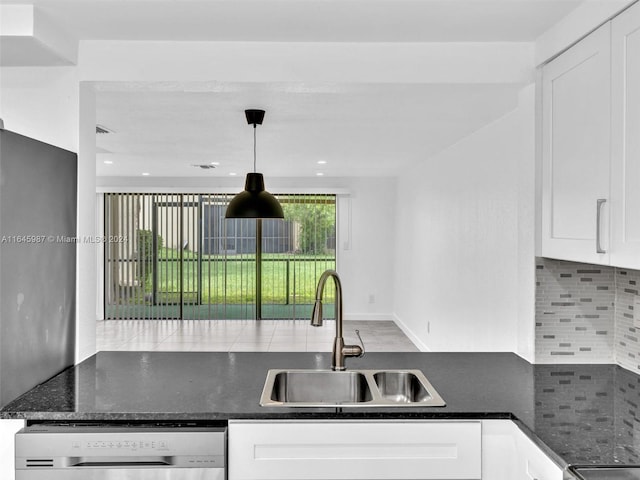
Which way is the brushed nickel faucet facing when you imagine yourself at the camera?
facing the viewer and to the left of the viewer

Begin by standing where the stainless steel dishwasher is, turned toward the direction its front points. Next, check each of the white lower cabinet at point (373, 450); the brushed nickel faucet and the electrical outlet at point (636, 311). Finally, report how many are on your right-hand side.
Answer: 0

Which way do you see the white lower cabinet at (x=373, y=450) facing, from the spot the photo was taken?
facing the viewer

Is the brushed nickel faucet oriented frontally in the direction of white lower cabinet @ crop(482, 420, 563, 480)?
no

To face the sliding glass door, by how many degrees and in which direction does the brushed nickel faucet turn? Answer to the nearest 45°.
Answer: approximately 135° to its right

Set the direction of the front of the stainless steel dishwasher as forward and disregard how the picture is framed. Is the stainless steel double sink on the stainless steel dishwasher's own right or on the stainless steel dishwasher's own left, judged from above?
on the stainless steel dishwasher's own left

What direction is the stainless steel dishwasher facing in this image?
toward the camera

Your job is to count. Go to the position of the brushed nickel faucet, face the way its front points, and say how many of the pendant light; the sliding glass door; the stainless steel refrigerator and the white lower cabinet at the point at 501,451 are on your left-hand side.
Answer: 1

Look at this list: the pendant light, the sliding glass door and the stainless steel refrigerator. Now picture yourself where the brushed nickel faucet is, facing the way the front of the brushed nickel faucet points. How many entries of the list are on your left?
0

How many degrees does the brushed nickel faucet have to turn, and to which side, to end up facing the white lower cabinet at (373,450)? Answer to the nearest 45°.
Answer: approximately 45° to its left

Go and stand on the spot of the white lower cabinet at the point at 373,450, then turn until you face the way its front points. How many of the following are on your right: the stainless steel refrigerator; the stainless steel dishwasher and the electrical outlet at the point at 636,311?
2

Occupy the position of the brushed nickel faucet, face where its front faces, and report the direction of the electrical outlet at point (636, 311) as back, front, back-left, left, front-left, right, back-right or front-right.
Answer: back-left

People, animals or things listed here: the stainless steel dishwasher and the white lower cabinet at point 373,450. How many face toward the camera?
2
